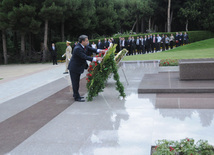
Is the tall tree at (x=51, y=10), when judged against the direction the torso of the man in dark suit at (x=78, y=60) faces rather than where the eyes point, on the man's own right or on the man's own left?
on the man's own left

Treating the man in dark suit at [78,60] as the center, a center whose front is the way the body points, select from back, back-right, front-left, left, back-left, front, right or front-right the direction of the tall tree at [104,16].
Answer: left

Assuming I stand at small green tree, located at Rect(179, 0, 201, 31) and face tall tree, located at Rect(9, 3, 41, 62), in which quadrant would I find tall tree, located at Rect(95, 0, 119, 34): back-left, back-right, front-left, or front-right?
front-right

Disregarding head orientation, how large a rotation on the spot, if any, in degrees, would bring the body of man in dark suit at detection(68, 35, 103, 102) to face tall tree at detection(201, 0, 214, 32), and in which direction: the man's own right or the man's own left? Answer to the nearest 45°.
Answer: approximately 45° to the man's own left

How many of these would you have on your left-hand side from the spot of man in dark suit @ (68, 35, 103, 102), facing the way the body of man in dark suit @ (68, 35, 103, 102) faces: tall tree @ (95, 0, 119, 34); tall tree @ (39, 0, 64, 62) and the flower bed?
2

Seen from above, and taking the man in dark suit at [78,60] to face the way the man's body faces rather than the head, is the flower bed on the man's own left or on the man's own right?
on the man's own right

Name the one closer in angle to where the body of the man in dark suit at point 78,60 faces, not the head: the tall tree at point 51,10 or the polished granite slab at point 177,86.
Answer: the polished granite slab

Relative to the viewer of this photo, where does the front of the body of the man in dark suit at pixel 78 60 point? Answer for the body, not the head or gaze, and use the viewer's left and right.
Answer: facing to the right of the viewer

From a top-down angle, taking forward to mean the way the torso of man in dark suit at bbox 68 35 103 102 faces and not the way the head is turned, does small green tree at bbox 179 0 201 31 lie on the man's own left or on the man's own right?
on the man's own left

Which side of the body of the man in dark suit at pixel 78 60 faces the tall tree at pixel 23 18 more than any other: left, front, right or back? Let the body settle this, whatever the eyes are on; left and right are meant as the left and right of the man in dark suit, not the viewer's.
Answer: left
